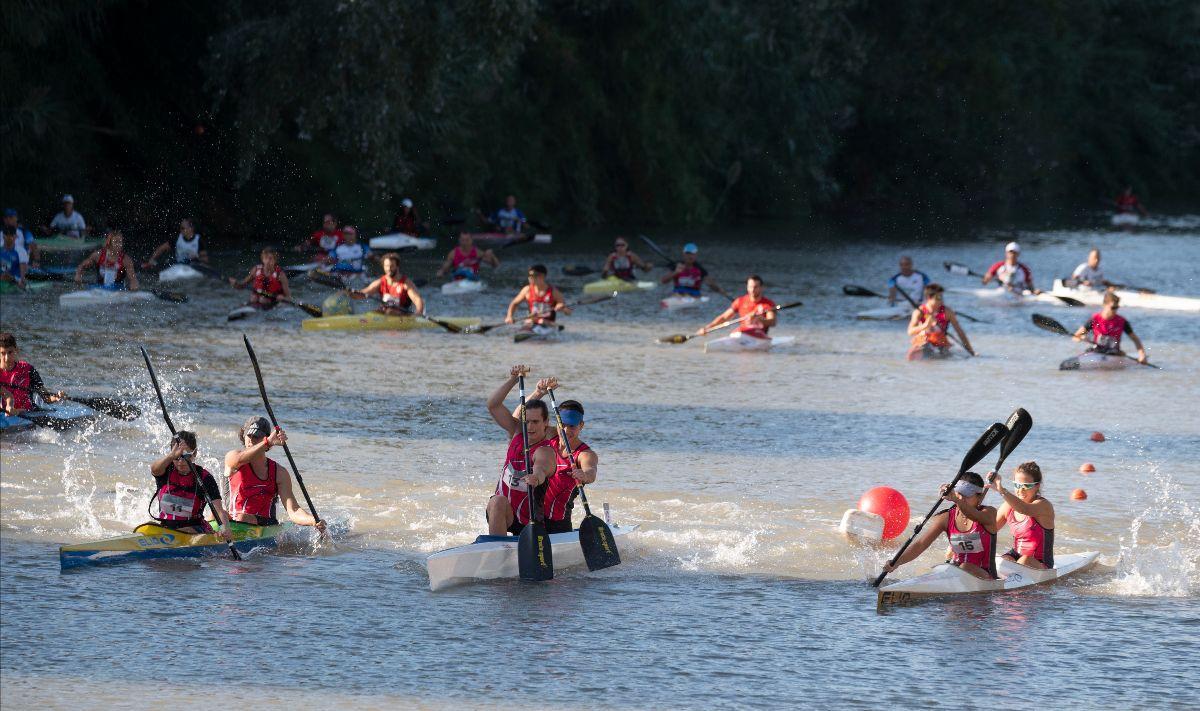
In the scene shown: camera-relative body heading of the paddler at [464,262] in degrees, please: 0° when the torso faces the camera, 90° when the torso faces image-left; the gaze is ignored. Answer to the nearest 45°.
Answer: approximately 0°

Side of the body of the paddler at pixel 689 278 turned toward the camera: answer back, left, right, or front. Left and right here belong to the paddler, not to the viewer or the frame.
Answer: front

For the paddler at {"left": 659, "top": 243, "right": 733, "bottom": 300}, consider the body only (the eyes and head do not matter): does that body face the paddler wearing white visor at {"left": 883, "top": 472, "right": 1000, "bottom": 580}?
yes

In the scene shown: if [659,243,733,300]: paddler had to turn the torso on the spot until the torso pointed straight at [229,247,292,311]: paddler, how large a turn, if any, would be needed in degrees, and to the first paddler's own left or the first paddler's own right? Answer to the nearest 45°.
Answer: approximately 45° to the first paddler's own right

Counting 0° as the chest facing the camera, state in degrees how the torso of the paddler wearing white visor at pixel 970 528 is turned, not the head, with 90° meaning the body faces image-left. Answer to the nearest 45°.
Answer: approximately 45°

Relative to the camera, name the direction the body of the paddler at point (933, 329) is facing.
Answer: toward the camera

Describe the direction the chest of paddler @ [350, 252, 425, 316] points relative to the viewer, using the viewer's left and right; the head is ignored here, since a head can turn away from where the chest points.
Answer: facing the viewer and to the left of the viewer

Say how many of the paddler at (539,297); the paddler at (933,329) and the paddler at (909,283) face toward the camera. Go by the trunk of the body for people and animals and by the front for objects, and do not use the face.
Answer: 3

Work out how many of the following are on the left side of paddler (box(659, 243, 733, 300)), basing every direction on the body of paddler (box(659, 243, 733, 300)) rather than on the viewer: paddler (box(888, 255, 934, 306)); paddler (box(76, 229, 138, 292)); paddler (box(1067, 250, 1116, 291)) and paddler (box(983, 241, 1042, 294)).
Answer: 3

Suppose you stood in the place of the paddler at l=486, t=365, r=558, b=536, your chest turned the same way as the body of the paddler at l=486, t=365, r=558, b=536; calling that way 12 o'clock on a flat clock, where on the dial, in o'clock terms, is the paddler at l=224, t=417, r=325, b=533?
the paddler at l=224, t=417, r=325, b=533 is roughly at 2 o'clock from the paddler at l=486, t=365, r=558, b=536.

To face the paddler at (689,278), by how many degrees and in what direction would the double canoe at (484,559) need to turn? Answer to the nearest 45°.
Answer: approximately 135° to its right

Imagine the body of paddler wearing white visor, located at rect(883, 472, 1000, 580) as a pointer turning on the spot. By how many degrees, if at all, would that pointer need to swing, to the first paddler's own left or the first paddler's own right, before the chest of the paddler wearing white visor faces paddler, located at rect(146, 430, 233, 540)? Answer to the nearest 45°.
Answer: approximately 45° to the first paddler's own right

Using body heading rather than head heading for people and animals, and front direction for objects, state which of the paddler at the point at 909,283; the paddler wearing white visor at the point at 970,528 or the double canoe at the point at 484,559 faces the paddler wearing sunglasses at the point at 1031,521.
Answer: the paddler

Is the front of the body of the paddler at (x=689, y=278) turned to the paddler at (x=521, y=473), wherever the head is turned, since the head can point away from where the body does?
yes

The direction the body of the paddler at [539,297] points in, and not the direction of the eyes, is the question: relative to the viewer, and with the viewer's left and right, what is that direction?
facing the viewer

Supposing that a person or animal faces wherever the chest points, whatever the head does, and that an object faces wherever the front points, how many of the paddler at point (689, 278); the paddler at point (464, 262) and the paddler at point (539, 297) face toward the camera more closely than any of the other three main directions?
3
